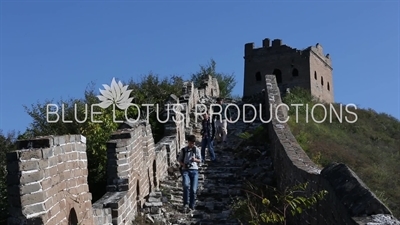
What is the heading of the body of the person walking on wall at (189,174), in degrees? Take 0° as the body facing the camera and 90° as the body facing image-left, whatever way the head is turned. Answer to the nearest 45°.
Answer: approximately 0°

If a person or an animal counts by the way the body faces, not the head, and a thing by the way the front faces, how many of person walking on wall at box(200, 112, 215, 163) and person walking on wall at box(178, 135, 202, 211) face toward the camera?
2

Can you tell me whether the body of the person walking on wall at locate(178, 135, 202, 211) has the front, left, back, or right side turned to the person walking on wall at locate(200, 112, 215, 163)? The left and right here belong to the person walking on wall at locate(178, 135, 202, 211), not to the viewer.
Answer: back

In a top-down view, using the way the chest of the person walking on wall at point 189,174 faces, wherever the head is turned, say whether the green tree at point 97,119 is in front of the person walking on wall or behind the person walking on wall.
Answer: behind

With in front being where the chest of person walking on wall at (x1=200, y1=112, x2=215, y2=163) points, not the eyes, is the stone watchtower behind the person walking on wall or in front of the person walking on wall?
behind

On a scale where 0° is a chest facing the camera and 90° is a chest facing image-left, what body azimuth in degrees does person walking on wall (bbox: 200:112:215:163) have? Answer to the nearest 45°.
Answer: approximately 0°

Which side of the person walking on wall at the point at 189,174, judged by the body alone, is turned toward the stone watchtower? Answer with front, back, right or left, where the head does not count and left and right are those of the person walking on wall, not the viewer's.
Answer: back
